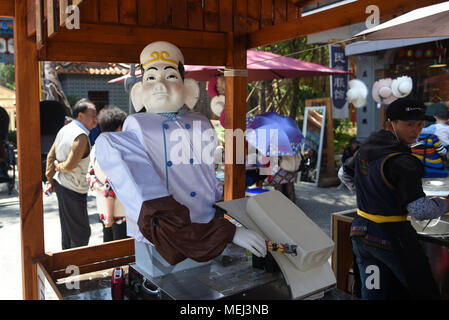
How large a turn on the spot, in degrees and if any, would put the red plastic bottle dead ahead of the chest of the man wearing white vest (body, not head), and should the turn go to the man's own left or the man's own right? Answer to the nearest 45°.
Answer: approximately 135° to the man's own right

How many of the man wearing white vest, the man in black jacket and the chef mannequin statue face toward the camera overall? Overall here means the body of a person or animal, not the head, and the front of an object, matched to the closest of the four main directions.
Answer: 1

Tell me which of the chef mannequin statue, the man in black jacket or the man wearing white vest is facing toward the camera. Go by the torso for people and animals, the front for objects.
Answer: the chef mannequin statue

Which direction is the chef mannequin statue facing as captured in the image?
toward the camera

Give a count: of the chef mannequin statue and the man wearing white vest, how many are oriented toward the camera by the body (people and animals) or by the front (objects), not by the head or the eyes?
1

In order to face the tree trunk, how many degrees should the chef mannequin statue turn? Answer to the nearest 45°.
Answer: approximately 180°

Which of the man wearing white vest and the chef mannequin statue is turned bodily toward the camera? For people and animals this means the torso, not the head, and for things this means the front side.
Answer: the chef mannequin statue

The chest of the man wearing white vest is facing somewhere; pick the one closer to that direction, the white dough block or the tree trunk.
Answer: the tree trunk
